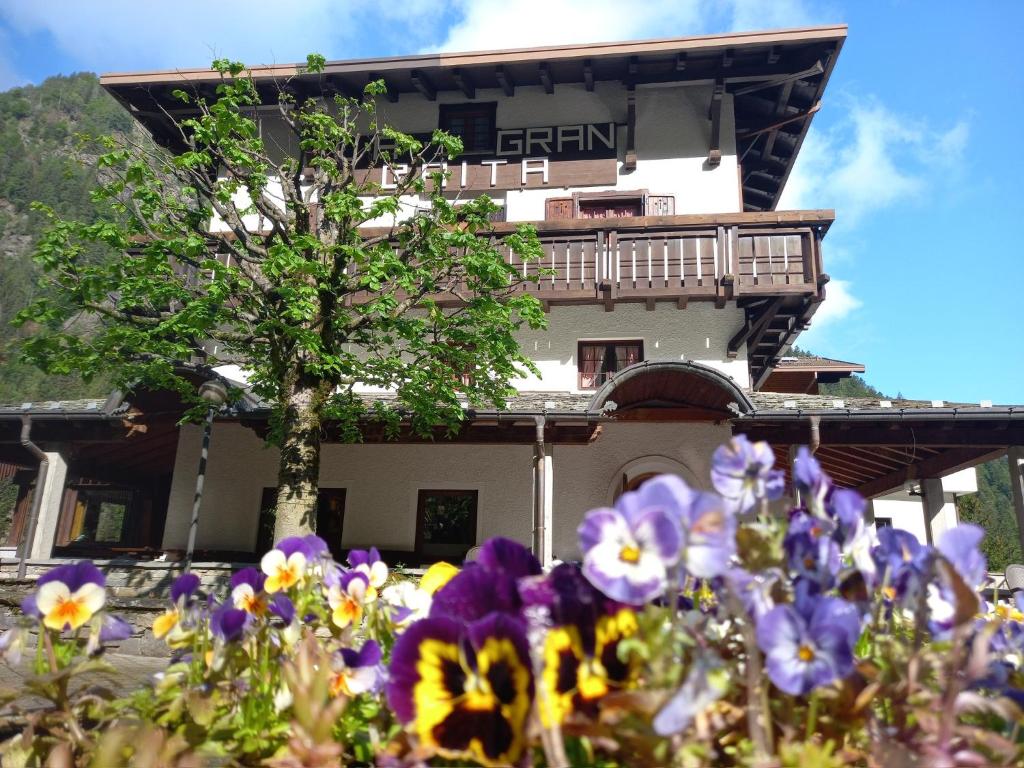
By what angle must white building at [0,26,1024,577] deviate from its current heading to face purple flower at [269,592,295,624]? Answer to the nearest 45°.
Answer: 0° — it already faces it

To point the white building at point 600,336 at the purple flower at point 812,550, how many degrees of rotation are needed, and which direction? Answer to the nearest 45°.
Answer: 0° — it already faces it

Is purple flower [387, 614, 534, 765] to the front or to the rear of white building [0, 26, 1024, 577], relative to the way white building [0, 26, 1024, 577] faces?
to the front

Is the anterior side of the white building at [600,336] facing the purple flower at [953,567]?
yes

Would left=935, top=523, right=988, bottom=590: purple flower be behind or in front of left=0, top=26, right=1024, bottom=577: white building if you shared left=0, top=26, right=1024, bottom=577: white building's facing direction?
in front

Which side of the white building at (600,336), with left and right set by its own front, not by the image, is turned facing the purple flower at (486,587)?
front

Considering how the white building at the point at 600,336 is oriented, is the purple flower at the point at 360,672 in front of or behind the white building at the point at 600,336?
in front

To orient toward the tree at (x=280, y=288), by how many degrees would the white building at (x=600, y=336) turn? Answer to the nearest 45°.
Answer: approximately 45° to its right

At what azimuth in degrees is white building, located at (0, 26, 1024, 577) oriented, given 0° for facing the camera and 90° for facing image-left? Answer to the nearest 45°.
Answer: approximately 0°
